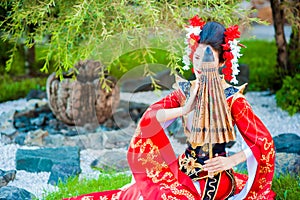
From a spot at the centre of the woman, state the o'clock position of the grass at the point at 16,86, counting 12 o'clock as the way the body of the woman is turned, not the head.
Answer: The grass is roughly at 5 o'clock from the woman.

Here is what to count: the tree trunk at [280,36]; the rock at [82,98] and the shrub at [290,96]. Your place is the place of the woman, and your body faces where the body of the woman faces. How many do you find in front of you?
0

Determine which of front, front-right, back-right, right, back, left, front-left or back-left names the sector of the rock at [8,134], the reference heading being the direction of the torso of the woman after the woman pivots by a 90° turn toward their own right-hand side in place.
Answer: front-right

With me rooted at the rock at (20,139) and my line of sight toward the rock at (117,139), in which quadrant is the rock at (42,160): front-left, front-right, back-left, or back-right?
front-right

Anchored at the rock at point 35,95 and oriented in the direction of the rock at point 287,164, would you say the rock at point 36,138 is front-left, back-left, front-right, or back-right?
front-right

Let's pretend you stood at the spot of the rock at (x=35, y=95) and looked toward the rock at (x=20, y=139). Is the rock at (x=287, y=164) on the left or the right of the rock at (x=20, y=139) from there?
left

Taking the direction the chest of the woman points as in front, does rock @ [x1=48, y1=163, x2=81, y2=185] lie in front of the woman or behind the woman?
behind

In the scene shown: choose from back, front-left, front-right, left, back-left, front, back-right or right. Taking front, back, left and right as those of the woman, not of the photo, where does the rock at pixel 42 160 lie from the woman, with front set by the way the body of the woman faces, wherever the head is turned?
back-right

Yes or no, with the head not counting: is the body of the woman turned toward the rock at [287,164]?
no

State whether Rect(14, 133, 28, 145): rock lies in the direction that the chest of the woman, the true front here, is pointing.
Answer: no

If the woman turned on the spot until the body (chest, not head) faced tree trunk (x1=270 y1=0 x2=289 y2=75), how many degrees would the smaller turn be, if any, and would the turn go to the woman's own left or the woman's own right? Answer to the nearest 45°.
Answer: approximately 180°

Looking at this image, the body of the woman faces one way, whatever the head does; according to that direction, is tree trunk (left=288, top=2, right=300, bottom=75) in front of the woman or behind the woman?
behind

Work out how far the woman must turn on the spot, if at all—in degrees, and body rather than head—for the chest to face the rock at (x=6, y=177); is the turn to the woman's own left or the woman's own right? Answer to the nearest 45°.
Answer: approximately 135° to the woman's own right

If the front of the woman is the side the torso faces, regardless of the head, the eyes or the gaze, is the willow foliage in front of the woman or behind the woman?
behind

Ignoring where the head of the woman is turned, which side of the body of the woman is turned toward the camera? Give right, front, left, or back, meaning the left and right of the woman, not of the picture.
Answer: front

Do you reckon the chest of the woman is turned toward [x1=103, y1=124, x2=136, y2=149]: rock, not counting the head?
no
